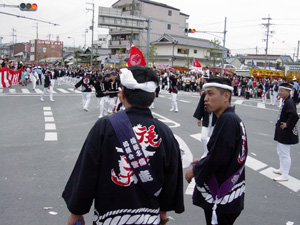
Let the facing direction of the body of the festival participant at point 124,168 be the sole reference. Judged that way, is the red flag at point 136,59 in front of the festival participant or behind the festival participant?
in front

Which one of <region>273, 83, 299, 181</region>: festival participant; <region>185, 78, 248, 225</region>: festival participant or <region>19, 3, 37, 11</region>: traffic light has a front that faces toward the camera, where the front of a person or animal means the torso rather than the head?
the traffic light

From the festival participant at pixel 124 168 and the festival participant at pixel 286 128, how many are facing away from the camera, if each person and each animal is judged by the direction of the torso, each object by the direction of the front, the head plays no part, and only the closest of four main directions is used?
1

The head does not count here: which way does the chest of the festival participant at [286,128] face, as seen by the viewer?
to the viewer's left

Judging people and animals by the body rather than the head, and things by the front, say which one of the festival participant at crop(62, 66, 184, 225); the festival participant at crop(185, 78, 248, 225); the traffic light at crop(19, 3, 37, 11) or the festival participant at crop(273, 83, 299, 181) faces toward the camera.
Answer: the traffic light

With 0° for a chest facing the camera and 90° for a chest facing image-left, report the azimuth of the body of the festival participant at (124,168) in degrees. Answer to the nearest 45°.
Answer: approximately 180°

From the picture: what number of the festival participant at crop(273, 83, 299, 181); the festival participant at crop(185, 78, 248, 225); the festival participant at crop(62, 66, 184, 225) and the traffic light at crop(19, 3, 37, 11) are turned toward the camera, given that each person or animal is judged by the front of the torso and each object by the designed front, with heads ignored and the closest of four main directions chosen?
1

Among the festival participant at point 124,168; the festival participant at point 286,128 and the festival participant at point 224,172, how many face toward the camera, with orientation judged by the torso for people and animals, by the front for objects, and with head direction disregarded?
0

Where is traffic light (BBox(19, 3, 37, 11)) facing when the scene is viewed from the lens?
facing the viewer
